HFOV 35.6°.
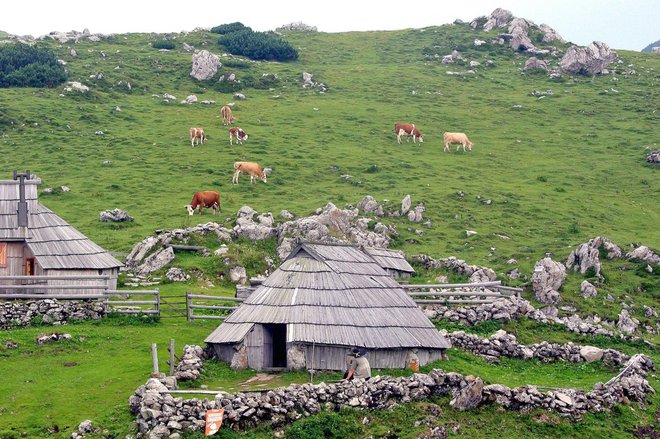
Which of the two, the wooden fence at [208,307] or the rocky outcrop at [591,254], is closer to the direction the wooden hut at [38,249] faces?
the wooden fence

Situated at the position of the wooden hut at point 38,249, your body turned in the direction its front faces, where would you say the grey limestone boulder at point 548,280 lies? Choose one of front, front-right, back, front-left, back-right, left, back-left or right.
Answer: left

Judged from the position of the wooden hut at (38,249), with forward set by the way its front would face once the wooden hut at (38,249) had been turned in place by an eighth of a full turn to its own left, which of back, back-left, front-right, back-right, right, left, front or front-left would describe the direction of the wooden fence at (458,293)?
front-left

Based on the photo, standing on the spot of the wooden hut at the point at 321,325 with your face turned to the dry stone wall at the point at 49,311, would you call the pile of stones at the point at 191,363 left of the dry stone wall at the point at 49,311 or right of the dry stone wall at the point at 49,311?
left

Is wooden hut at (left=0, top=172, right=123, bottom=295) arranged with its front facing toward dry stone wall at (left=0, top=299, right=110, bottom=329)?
yes

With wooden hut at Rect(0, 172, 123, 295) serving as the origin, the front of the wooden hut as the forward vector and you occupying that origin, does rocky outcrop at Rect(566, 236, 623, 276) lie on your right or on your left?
on your left

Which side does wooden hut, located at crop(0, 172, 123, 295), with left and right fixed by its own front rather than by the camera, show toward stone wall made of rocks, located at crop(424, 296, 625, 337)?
left

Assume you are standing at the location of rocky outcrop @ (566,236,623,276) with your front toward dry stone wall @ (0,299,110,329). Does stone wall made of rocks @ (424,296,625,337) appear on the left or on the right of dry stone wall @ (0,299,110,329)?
left

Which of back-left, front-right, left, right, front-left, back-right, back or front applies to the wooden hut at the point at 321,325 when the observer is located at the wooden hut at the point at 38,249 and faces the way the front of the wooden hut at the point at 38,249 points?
front-left

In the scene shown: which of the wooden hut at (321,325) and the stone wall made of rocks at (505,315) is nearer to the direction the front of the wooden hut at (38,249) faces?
the wooden hut

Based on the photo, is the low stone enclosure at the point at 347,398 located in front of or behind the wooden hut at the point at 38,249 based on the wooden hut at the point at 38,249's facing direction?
in front

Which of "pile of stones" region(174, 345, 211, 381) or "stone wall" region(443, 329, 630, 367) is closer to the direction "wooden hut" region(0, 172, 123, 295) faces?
the pile of stones

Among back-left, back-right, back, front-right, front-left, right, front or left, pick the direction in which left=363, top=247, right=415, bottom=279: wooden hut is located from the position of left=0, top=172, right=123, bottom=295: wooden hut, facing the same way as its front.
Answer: left

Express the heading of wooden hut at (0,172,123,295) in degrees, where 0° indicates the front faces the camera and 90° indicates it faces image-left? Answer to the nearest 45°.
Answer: approximately 0°

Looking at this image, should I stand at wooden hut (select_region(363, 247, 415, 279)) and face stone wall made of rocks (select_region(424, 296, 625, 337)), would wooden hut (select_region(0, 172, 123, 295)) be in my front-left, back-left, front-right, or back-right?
back-right
